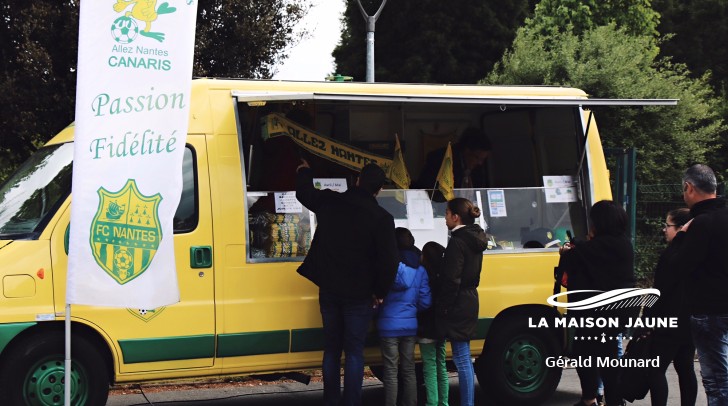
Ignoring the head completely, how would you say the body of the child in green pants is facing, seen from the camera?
away from the camera

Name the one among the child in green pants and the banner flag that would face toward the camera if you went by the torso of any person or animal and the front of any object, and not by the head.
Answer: the banner flag

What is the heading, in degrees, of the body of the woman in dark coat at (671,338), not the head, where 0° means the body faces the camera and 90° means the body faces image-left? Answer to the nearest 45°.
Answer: approximately 90°

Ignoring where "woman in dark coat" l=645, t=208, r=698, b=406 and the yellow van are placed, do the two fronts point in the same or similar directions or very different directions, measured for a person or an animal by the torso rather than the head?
same or similar directions

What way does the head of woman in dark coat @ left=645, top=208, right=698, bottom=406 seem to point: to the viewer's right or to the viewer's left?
to the viewer's left

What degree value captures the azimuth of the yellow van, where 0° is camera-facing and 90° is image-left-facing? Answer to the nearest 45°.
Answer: approximately 90°

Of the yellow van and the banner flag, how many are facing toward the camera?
1

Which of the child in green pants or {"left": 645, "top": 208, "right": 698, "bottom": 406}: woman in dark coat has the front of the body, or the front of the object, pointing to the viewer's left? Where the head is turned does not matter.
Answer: the woman in dark coat

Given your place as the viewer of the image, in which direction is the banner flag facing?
facing the viewer

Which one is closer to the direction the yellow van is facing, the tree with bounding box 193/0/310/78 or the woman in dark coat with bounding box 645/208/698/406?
the tree

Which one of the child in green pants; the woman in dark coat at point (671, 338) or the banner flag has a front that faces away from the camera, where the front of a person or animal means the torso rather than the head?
the child in green pants

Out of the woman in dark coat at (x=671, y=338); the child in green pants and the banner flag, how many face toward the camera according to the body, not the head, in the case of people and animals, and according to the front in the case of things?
1
